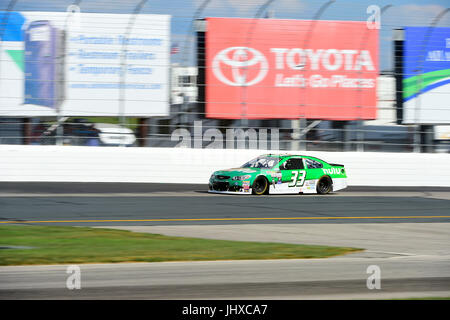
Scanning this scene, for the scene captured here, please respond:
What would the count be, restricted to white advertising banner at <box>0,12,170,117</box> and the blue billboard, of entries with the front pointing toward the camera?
2

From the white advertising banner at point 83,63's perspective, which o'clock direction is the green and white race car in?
The green and white race car is roughly at 10 o'clock from the white advertising banner.

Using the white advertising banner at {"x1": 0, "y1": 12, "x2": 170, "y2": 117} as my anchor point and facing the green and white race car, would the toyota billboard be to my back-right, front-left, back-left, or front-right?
front-left

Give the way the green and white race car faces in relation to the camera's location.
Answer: facing the viewer and to the left of the viewer

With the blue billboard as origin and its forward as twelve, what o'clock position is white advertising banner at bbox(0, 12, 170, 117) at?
The white advertising banner is roughly at 2 o'clock from the blue billboard.

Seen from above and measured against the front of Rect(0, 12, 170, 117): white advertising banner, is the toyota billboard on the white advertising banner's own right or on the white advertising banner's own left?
on the white advertising banner's own left

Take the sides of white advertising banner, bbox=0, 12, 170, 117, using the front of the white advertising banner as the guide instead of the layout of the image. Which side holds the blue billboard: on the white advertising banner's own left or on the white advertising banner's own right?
on the white advertising banner's own left

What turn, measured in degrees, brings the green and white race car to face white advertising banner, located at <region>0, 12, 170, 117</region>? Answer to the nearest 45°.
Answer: approximately 45° to its right

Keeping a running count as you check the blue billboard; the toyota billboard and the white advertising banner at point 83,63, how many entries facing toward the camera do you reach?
3

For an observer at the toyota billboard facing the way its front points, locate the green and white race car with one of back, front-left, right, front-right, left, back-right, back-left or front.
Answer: front

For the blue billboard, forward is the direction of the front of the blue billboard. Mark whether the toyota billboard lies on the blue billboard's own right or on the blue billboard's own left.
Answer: on the blue billboard's own right

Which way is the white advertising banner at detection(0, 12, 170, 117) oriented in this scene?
toward the camera
